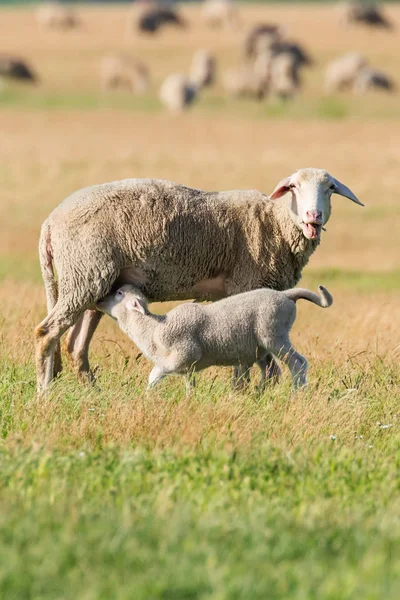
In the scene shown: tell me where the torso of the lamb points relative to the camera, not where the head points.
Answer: to the viewer's left

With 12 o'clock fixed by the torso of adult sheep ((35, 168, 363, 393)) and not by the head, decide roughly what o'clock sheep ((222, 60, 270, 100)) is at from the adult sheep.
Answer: The sheep is roughly at 9 o'clock from the adult sheep.

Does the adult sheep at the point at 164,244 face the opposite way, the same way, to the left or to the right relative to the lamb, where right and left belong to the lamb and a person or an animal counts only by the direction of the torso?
the opposite way

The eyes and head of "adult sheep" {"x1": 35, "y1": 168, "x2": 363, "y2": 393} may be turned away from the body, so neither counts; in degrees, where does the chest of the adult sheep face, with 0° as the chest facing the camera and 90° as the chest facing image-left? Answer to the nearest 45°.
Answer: approximately 270°

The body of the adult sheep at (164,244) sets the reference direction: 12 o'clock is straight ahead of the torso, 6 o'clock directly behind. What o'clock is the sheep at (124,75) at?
The sheep is roughly at 9 o'clock from the adult sheep.
